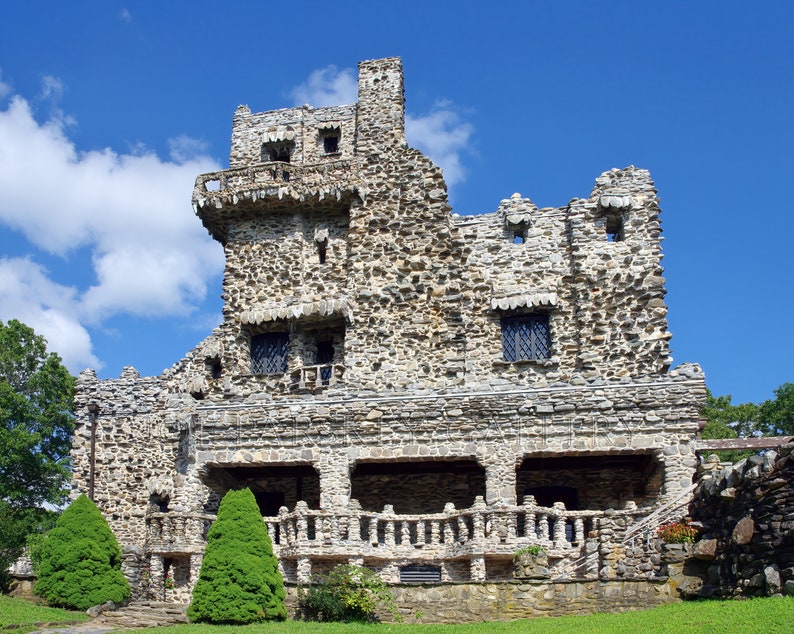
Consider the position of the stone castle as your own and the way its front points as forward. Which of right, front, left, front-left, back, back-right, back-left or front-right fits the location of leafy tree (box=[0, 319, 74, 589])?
back-right

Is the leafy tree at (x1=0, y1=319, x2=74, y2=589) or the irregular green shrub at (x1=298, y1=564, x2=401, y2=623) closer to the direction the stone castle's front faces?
the irregular green shrub

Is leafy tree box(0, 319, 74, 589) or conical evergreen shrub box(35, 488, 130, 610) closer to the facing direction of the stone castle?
the conical evergreen shrub

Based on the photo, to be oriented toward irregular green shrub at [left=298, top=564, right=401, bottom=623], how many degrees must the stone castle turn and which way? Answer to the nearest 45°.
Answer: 0° — it already faces it

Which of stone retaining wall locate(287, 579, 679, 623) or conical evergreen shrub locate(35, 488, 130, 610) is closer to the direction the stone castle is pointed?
the stone retaining wall

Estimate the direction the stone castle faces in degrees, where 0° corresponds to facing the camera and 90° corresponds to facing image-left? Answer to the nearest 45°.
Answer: approximately 0°

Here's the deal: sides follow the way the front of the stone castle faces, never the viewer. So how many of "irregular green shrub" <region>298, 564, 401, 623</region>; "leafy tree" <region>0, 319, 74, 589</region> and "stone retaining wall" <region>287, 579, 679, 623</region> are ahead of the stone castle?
2

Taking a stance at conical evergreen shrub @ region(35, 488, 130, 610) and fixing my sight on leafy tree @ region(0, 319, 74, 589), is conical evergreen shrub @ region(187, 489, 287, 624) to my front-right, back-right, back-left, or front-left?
back-right

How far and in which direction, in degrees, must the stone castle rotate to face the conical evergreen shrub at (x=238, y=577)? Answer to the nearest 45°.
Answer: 0° — it already faces it

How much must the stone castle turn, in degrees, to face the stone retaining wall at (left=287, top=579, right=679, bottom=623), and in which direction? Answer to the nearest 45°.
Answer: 0° — it already faces it
